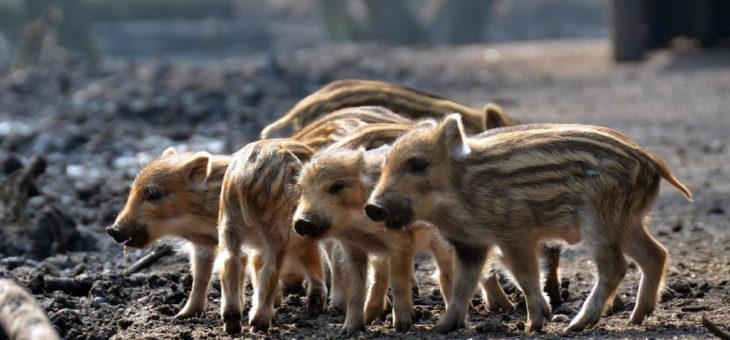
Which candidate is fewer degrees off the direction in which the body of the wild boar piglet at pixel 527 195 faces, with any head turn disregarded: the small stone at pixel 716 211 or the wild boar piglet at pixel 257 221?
the wild boar piglet

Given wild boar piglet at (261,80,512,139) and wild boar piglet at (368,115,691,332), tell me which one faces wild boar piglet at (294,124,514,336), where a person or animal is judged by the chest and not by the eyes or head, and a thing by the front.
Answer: wild boar piglet at (368,115,691,332)

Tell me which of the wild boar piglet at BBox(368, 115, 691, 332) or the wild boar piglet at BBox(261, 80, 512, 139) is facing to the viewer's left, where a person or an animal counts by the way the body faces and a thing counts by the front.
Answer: the wild boar piglet at BBox(368, 115, 691, 332)

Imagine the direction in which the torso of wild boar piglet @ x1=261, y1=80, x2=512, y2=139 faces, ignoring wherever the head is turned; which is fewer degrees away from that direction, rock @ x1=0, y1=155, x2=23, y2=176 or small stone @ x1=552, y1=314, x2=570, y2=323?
the small stone

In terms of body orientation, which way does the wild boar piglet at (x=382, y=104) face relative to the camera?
to the viewer's right

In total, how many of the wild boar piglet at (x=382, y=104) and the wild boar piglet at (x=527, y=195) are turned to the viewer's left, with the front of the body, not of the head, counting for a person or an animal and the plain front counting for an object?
1

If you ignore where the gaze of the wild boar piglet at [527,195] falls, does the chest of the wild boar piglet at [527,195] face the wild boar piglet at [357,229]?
yes

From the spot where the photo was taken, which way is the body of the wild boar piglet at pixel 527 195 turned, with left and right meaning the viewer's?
facing to the left of the viewer

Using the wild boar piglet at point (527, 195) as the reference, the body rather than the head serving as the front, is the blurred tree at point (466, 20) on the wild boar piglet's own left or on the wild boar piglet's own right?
on the wild boar piglet's own right

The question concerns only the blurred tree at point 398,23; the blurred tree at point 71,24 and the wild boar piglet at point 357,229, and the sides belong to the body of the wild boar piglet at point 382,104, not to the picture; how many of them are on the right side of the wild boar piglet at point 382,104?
1

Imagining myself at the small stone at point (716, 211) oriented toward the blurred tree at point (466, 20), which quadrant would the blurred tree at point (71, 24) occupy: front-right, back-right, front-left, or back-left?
front-left

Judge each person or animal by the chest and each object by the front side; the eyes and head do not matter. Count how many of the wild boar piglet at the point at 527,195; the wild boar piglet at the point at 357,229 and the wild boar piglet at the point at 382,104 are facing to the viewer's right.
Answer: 1

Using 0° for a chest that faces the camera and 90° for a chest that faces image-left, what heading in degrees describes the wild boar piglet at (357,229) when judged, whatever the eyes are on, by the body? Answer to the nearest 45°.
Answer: approximately 45°

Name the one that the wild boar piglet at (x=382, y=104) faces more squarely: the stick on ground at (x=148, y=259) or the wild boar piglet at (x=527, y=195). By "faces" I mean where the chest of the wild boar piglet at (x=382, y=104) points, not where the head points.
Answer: the wild boar piglet
